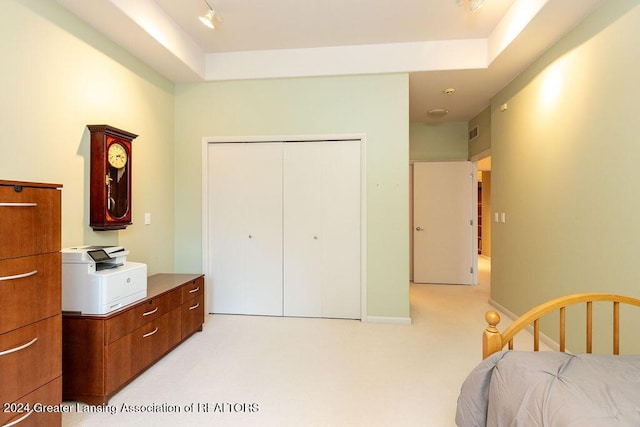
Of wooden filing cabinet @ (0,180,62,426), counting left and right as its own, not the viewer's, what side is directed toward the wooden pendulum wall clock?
left

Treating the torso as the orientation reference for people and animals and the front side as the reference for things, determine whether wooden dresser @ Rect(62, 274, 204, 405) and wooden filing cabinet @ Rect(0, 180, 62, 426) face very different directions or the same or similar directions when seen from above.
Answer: same or similar directions

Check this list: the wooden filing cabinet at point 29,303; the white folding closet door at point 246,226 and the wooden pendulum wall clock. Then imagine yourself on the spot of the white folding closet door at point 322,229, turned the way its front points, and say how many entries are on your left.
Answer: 0

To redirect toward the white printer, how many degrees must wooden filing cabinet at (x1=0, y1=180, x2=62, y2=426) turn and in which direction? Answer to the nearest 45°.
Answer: approximately 90° to its left

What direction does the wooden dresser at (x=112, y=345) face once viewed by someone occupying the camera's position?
facing the viewer and to the right of the viewer

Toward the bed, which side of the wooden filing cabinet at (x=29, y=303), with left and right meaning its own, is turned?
front

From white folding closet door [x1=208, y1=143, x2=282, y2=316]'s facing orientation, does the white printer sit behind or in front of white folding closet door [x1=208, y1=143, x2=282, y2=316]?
in front

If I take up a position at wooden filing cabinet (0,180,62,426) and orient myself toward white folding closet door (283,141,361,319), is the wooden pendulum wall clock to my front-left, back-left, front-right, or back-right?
front-left

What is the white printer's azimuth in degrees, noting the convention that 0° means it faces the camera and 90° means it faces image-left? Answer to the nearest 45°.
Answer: approximately 315°

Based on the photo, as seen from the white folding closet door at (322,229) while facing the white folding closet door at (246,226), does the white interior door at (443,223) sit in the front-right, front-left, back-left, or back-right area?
back-right

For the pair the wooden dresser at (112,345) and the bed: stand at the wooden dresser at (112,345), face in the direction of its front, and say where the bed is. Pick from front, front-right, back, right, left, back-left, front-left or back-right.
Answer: front

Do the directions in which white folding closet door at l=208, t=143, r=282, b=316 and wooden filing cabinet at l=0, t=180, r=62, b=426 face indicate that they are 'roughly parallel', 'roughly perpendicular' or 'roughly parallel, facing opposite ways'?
roughly perpendicular

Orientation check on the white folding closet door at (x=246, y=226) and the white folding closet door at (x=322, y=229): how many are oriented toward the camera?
2

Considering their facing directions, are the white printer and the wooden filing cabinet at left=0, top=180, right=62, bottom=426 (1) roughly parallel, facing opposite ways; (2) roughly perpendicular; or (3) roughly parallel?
roughly parallel

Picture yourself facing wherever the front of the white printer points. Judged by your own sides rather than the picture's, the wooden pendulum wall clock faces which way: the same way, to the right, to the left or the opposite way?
the same way

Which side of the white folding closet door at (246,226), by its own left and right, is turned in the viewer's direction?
front
